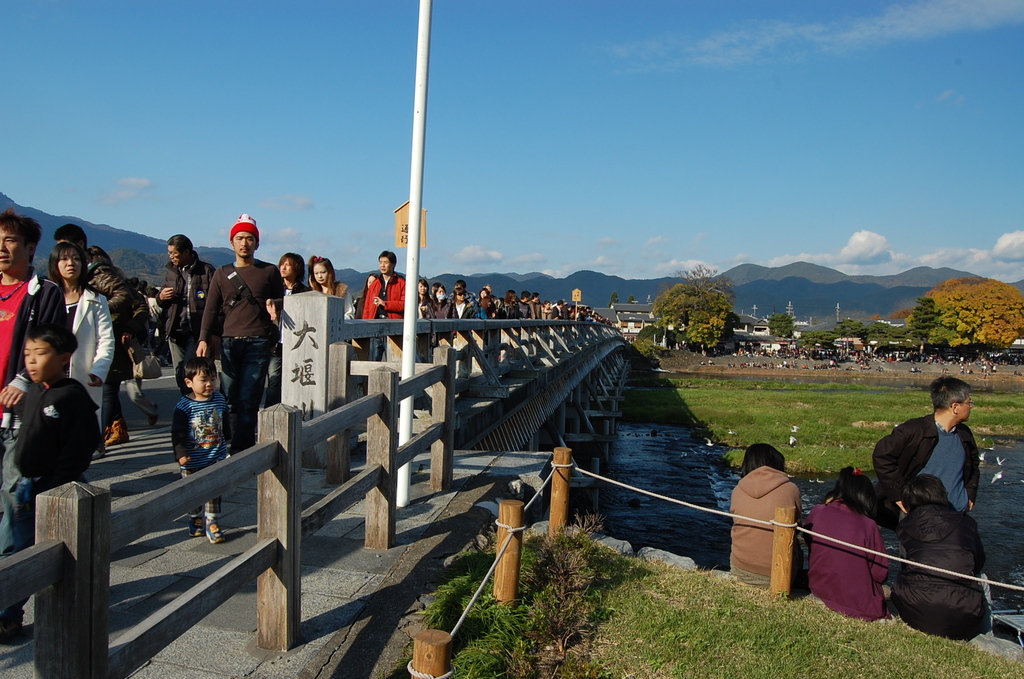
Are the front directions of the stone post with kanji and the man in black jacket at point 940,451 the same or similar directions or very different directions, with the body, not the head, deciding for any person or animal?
same or similar directions

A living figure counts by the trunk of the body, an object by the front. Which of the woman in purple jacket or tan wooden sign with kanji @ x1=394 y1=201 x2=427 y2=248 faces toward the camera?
the tan wooden sign with kanji

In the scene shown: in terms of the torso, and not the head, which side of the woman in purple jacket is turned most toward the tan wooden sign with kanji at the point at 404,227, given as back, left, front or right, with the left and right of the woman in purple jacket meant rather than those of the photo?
left

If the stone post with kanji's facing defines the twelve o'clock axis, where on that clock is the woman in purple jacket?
The woman in purple jacket is roughly at 10 o'clock from the stone post with kanji.

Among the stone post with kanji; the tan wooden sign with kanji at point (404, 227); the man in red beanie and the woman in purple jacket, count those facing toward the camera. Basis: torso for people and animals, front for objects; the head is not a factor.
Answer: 3

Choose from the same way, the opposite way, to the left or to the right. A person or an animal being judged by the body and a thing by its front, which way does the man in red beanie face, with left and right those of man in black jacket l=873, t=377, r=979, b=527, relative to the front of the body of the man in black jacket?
the same way

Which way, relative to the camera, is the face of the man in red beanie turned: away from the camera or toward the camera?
toward the camera

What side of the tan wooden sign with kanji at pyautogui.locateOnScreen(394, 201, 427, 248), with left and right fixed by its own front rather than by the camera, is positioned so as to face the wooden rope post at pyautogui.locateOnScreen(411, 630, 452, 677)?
front

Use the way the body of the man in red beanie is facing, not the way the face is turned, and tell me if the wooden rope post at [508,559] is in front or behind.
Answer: in front

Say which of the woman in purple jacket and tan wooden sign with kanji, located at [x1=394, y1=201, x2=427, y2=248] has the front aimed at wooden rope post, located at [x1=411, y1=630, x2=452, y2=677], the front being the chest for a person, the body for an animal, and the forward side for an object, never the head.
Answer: the tan wooden sign with kanji

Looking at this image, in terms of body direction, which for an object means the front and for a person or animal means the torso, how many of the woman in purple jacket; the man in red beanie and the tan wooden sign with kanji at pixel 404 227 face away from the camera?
1

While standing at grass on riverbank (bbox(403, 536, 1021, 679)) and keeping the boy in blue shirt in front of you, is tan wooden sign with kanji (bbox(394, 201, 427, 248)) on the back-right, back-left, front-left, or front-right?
front-right

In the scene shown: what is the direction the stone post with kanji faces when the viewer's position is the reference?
facing the viewer

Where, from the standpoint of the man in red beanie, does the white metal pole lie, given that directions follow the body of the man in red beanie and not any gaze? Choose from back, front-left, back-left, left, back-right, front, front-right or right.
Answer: front-left

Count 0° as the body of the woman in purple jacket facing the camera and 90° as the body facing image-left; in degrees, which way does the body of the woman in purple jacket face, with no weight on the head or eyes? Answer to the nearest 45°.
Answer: approximately 180°

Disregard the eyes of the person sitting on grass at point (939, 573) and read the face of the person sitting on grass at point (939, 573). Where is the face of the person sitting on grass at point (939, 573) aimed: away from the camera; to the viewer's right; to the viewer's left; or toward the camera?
away from the camera
